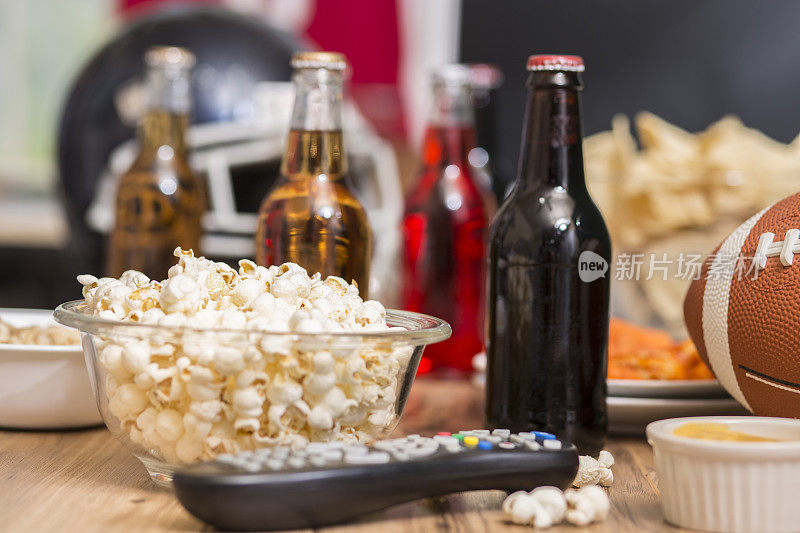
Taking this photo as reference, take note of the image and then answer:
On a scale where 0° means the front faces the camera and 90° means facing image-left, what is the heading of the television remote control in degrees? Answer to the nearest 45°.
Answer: approximately 270°

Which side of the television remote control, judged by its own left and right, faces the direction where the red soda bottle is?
left

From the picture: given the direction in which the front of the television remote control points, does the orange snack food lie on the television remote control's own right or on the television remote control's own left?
on the television remote control's own left
